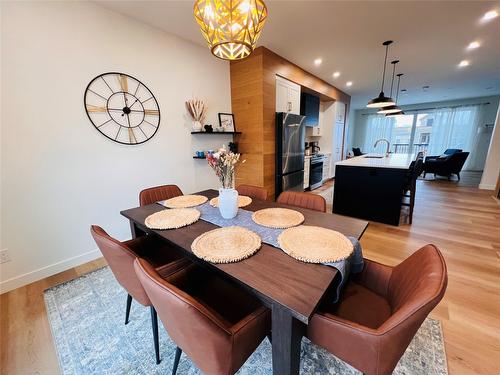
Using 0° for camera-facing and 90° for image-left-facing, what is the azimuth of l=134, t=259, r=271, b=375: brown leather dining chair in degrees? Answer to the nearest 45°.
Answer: approximately 225°

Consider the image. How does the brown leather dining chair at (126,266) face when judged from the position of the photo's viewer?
facing away from the viewer and to the right of the viewer

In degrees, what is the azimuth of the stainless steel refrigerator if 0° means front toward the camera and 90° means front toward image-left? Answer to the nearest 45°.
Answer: approximately 315°

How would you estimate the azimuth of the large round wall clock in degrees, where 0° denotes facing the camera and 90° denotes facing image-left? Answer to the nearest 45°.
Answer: approximately 315°

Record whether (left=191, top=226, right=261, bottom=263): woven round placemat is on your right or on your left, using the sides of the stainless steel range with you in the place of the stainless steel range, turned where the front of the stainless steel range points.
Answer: on your right

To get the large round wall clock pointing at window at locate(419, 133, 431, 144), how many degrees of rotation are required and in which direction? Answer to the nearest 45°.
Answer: approximately 45° to its left

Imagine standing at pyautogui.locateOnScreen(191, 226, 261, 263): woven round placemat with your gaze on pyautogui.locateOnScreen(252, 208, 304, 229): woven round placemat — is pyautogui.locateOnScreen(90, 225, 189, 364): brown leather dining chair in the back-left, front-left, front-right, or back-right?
back-left

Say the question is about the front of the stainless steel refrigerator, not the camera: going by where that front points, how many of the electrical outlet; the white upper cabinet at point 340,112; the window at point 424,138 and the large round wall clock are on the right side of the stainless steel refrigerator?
2

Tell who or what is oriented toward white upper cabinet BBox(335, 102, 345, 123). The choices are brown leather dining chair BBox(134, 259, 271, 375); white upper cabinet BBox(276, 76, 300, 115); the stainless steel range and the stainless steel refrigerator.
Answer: the brown leather dining chair
